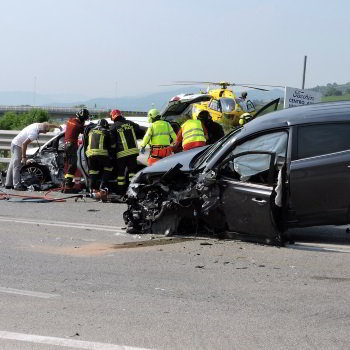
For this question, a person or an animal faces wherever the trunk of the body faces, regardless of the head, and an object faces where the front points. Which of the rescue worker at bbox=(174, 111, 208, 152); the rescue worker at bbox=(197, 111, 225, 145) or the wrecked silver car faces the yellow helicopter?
the rescue worker at bbox=(174, 111, 208, 152)

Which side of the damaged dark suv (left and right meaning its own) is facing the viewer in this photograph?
left

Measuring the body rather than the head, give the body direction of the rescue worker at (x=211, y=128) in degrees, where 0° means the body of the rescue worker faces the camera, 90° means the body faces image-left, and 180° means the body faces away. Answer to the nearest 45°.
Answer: approximately 90°

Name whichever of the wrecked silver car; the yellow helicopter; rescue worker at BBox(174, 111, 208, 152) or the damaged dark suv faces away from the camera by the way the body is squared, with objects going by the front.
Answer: the rescue worker
